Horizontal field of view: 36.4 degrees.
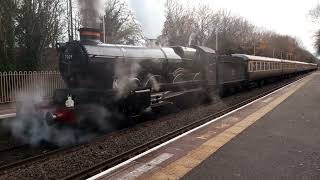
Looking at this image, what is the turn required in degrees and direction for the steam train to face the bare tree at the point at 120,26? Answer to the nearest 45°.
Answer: approximately 135° to its right

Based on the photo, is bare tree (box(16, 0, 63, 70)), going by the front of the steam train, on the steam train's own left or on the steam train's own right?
on the steam train's own right

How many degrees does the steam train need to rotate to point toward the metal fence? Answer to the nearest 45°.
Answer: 0° — it already faces it

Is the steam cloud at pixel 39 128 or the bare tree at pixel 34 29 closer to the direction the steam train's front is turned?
the steam cloud

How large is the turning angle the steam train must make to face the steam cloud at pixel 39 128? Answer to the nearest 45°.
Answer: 0° — it already faces it

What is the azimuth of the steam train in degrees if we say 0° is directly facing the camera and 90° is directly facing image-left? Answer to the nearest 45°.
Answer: approximately 45°
